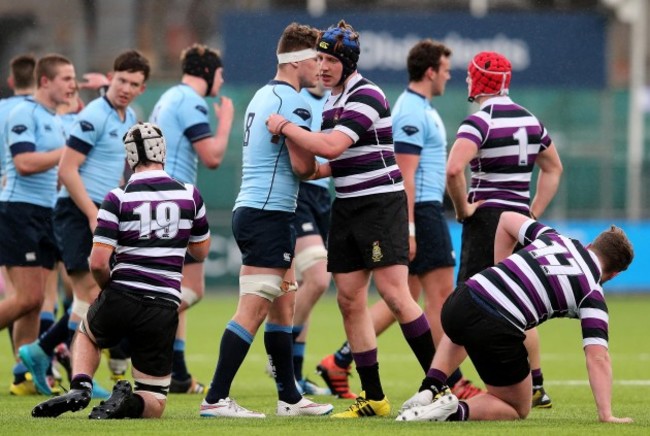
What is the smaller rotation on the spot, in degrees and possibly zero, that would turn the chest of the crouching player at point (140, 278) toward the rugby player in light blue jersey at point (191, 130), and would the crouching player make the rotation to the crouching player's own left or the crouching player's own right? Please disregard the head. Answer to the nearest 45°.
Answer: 0° — they already face them

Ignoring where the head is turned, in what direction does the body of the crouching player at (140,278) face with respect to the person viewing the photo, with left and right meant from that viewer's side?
facing away from the viewer

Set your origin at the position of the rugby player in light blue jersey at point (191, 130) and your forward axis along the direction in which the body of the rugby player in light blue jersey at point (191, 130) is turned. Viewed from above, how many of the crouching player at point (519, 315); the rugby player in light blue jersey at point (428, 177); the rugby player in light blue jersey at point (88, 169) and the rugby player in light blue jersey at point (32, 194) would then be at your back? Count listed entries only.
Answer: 2

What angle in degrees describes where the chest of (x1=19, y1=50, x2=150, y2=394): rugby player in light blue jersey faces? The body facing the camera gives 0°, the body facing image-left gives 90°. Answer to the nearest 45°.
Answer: approximately 315°

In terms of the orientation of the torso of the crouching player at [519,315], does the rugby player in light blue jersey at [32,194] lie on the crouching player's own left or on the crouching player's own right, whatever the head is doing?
on the crouching player's own left

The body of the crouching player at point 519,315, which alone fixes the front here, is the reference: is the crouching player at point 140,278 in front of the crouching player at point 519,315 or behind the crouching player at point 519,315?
behind

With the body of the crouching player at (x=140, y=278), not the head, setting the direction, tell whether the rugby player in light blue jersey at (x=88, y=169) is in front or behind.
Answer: in front

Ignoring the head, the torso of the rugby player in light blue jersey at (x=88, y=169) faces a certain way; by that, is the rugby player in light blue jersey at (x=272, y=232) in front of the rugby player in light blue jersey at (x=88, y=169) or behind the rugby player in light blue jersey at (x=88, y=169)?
in front

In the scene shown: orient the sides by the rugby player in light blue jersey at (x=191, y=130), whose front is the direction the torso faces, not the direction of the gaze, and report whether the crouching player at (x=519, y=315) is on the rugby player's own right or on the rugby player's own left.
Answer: on the rugby player's own right

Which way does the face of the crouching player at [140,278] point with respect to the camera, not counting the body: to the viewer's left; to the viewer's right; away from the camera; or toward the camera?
away from the camera
